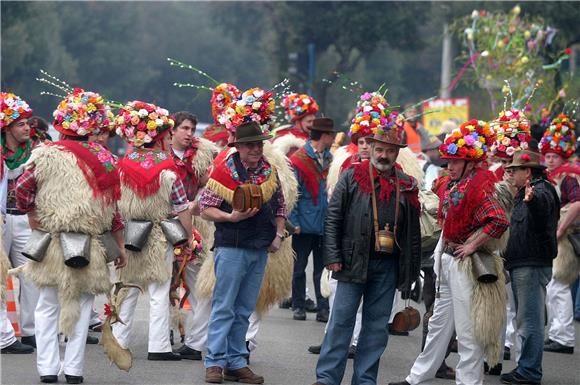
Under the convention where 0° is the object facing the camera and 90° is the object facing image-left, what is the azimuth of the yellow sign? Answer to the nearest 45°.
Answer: approximately 0°

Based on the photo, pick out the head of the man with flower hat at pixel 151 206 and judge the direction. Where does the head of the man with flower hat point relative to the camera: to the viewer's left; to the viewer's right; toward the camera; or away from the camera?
away from the camera

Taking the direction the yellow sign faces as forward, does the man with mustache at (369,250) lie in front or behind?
in front

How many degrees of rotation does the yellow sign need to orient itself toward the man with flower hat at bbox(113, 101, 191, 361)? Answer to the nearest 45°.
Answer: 0° — it already faces them
